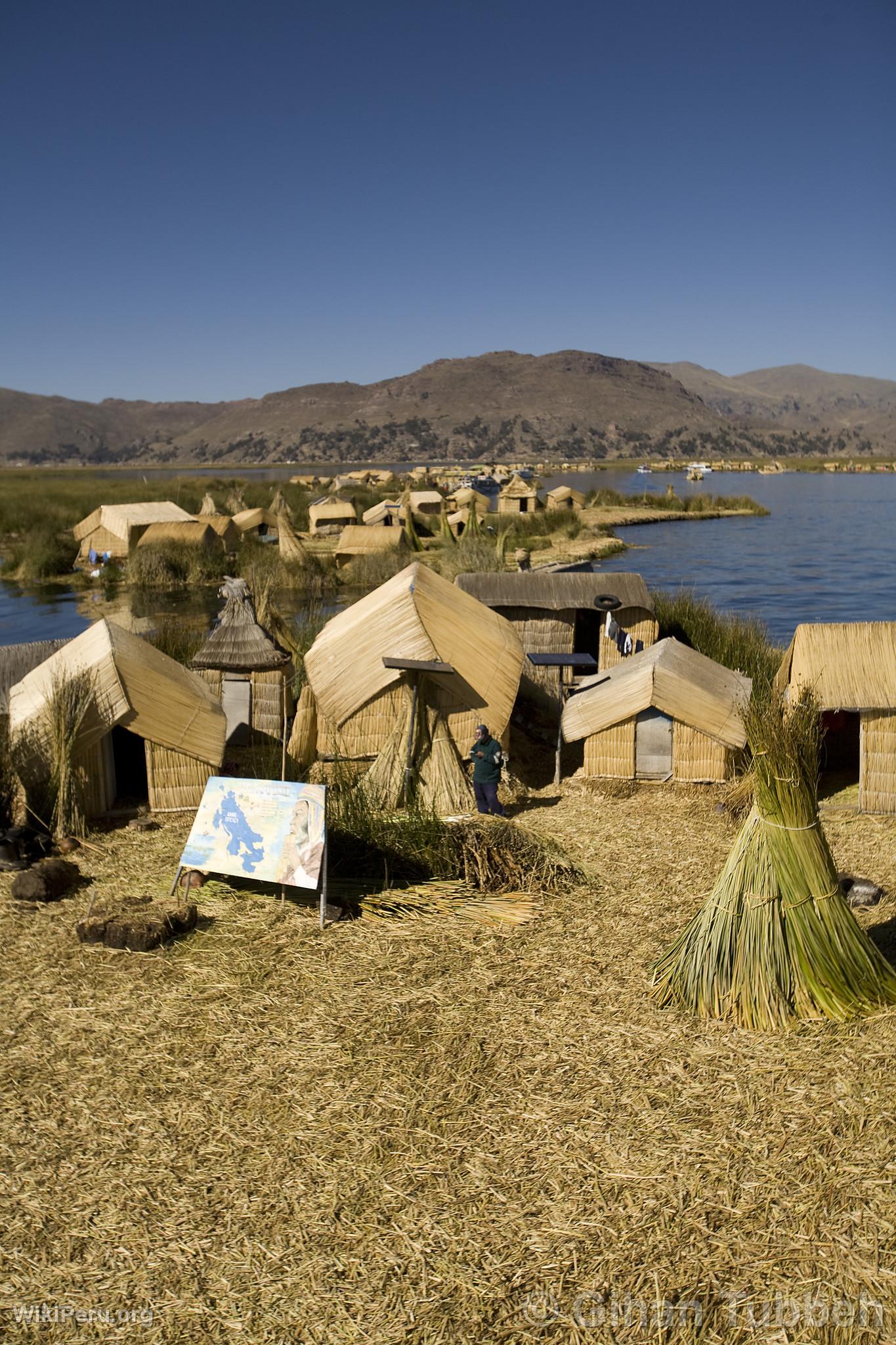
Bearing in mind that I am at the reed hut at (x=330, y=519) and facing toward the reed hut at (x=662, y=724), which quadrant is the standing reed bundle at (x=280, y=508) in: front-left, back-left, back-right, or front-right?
back-right

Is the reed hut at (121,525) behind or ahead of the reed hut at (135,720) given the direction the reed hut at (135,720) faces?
behind

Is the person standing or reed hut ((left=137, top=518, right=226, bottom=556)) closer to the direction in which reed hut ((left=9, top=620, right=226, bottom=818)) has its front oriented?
the person standing

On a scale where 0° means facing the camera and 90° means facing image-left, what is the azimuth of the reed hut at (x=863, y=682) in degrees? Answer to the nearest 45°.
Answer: approximately 0°

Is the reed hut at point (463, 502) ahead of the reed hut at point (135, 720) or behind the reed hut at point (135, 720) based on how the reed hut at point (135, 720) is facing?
behind

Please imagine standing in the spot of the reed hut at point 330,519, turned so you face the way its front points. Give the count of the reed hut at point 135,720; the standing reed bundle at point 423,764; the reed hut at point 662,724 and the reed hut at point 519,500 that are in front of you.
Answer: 3

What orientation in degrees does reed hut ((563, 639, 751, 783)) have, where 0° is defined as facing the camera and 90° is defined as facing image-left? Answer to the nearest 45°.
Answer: approximately 0°
